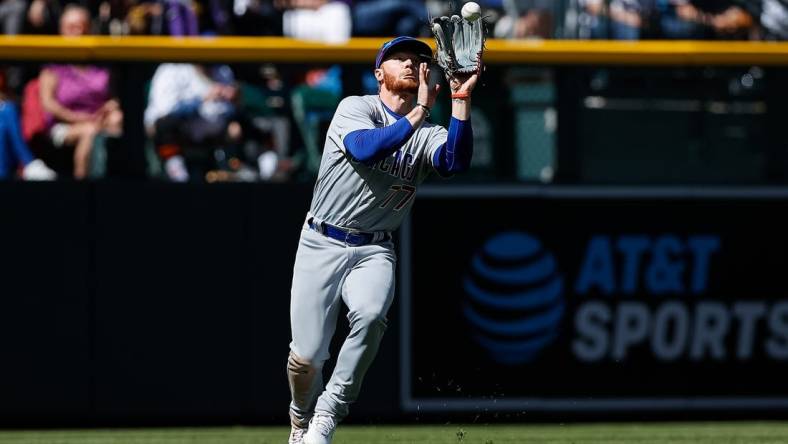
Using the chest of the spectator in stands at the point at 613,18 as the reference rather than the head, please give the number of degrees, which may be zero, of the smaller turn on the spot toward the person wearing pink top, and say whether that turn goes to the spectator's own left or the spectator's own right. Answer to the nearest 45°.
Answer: approximately 90° to the spectator's own right

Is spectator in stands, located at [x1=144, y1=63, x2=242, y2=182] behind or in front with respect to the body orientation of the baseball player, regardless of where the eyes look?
behind

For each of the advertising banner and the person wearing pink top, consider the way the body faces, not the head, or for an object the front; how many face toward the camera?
2

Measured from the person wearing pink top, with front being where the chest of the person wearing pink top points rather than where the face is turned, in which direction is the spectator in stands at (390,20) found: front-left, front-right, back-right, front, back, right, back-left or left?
left

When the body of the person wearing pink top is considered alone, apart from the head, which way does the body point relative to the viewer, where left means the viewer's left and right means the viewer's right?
facing the viewer

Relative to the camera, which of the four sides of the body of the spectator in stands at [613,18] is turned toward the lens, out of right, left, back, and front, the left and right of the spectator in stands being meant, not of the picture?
front

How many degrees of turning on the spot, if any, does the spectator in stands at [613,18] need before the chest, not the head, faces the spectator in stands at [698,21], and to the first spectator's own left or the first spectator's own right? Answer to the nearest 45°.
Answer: approximately 90° to the first spectator's own left

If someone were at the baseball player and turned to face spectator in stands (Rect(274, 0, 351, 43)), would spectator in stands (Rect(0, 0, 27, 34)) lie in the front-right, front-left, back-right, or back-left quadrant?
front-left

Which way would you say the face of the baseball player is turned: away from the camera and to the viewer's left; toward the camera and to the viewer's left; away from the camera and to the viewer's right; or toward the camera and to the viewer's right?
toward the camera and to the viewer's right

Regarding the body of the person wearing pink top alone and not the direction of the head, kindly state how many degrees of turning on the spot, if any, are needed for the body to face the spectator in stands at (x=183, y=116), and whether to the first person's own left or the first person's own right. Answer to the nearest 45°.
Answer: approximately 90° to the first person's own left

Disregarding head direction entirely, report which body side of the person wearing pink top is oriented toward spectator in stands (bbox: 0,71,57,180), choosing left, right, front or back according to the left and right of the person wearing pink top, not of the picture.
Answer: right

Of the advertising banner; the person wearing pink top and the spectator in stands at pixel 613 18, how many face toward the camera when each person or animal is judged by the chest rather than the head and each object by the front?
3
